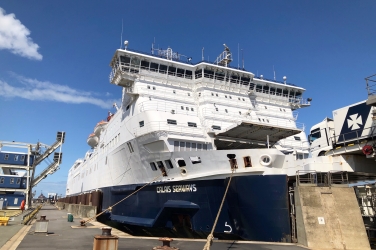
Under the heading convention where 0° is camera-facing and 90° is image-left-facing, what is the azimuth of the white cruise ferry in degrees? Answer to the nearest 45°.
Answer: approximately 315°

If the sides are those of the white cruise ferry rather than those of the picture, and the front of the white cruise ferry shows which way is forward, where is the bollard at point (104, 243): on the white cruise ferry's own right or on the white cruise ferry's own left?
on the white cruise ferry's own right

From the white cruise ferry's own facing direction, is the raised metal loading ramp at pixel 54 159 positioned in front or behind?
behind

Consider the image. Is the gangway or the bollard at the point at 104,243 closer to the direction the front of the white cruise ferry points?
the bollard

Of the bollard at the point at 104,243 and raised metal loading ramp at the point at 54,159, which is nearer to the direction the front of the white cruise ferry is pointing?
the bollard
